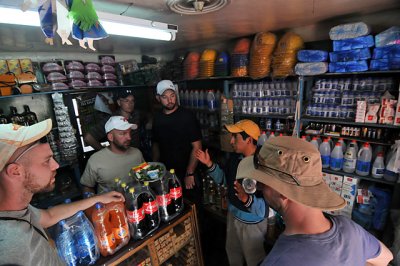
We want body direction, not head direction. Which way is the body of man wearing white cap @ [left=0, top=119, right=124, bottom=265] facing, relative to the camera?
to the viewer's right

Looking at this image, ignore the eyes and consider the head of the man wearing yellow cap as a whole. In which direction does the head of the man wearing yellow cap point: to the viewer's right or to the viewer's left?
to the viewer's left

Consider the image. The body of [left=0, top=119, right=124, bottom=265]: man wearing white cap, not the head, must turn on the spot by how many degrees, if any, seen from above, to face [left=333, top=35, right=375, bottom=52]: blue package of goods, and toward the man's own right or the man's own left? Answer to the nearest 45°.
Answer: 0° — they already face it

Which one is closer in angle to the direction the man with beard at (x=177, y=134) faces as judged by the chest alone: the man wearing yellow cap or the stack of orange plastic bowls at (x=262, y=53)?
the man wearing yellow cap

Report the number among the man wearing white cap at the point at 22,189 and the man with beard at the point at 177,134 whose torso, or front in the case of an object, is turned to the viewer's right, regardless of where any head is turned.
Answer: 1

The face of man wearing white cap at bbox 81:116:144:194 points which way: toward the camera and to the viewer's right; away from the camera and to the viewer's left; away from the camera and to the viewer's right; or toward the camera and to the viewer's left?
toward the camera and to the viewer's right

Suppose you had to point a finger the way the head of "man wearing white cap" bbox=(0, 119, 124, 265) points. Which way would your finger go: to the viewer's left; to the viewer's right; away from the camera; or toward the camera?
to the viewer's right

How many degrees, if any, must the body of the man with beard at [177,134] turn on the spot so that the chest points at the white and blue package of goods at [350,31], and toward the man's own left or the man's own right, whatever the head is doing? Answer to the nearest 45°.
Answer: approximately 90° to the man's own left

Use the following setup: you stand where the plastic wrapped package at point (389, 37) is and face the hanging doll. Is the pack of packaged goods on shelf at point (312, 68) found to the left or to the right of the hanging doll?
right
